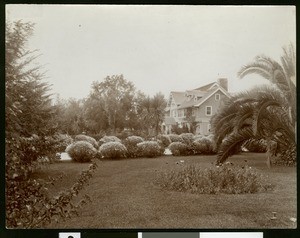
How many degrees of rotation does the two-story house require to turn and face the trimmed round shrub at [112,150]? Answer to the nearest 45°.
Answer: approximately 45° to its right

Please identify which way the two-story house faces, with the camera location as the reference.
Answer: facing the viewer and to the left of the viewer

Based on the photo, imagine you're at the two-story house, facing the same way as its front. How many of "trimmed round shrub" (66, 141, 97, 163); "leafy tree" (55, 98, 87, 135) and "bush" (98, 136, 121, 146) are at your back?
0

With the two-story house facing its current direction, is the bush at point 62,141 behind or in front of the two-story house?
in front

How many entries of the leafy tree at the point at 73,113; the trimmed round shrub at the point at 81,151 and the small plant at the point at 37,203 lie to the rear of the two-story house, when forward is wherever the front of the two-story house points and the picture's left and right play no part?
0

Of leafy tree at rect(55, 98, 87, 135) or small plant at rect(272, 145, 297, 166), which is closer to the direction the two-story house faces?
the leafy tree

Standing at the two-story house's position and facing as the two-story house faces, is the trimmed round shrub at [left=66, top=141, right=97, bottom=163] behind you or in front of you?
in front
